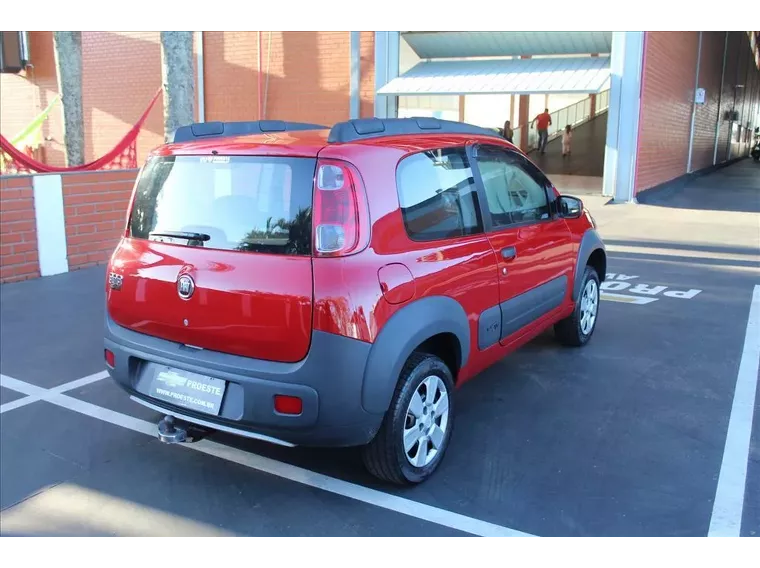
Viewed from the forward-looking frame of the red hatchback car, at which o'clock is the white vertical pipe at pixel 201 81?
The white vertical pipe is roughly at 10 o'clock from the red hatchback car.

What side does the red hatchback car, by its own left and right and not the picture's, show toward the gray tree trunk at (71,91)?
left

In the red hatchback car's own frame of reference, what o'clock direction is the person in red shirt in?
The person in red shirt is roughly at 11 o'clock from the red hatchback car.

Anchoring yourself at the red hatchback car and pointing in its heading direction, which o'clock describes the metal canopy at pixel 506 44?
The metal canopy is roughly at 11 o'clock from the red hatchback car.

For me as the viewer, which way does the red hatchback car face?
facing away from the viewer and to the right of the viewer

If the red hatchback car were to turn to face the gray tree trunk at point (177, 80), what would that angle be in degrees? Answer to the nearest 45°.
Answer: approximately 45° to its left

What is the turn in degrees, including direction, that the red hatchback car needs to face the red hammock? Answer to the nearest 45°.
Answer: approximately 90° to its left
